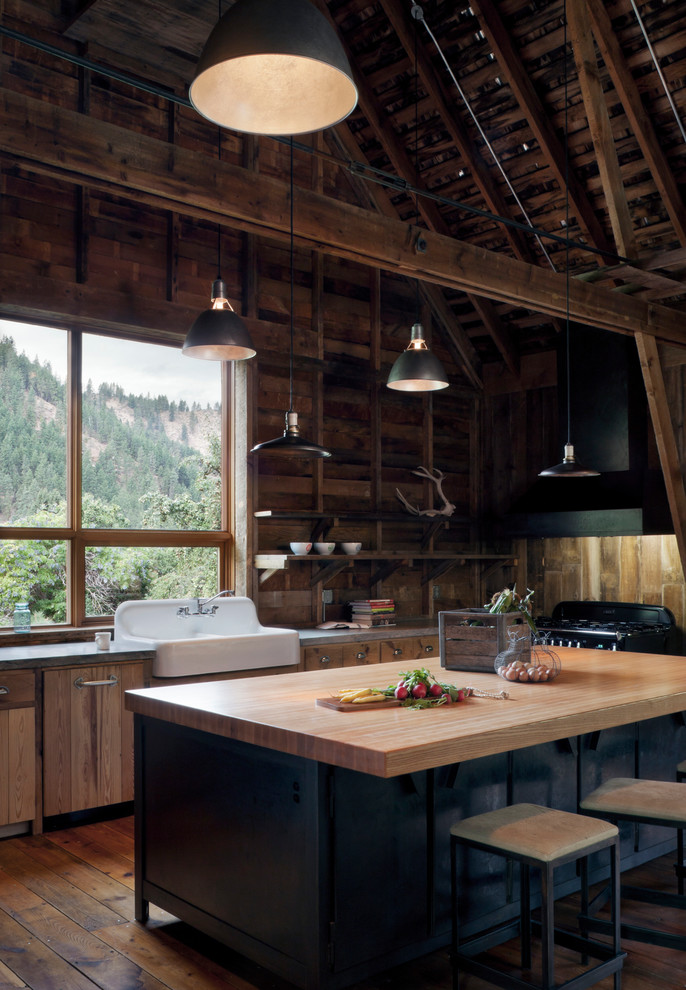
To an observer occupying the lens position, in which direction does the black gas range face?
facing the viewer and to the left of the viewer

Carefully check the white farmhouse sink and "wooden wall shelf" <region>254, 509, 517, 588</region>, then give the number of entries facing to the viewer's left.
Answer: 0

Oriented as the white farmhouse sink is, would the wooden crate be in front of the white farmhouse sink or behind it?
in front

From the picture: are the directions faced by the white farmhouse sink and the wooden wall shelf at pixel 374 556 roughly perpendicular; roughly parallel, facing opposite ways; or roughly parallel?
roughly parallel

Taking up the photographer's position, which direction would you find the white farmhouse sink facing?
facing the viewer and to the right of the viewer

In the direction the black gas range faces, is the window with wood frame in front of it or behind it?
in front
